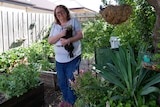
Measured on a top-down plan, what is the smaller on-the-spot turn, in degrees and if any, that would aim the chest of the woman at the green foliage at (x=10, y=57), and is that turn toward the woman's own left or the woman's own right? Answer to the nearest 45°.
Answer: approximately 135° to the woman's own right

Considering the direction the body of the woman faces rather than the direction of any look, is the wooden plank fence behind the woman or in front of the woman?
behind

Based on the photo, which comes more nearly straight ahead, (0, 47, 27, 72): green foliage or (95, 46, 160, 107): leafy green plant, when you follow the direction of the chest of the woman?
the leafy green plant

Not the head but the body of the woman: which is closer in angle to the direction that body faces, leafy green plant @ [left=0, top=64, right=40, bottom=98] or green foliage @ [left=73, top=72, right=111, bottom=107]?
the green foliage

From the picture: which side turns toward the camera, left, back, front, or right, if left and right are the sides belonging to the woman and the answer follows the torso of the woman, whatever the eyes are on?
front

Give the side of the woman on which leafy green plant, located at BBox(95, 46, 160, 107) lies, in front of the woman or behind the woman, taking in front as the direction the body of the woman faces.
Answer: in front

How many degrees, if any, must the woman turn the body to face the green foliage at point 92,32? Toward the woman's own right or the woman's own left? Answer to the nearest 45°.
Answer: approximately 180°

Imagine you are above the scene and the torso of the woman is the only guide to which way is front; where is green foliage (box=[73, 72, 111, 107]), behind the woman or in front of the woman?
in front

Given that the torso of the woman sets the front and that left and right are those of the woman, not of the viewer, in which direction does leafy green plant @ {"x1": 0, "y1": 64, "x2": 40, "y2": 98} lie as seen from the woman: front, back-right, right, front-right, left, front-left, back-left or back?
right

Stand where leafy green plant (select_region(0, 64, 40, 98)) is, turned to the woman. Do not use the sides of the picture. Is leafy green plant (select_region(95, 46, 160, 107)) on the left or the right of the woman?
right

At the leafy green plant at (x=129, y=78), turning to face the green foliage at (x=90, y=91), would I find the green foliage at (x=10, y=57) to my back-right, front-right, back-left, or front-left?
front-right
